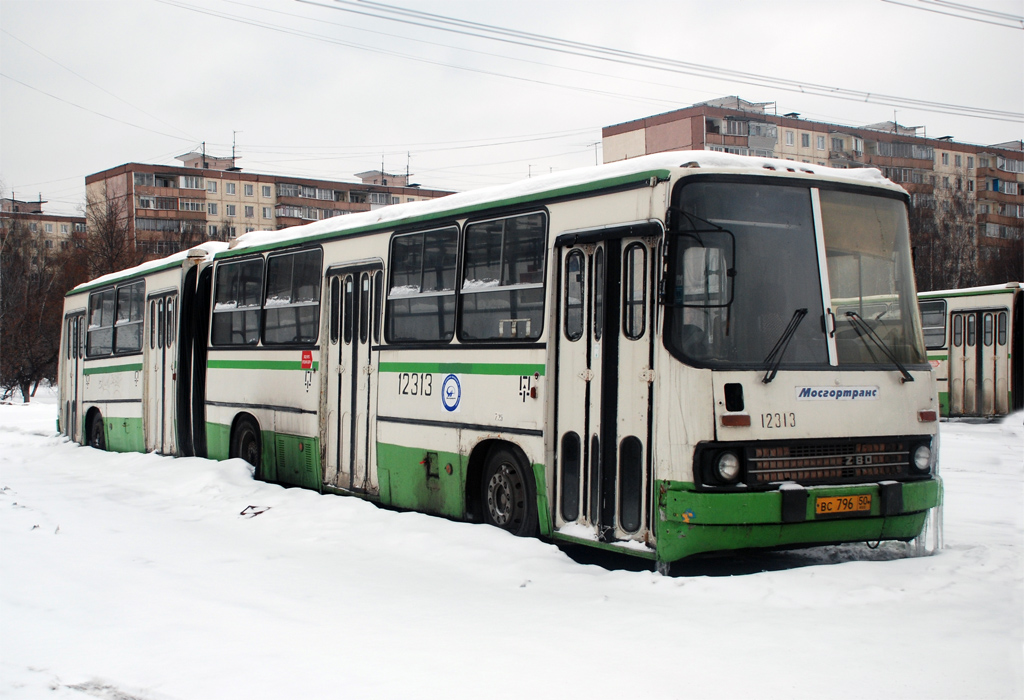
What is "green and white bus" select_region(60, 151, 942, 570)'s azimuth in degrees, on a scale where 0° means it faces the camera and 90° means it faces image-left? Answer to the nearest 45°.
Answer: approximately 315°

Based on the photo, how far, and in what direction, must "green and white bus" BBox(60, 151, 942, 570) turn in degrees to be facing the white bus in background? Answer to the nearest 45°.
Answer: approximately 90° to its left
